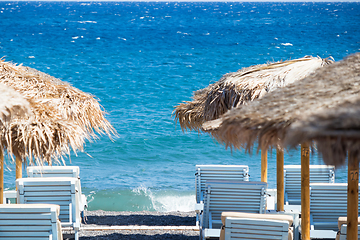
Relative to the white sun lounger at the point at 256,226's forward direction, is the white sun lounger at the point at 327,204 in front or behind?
in front

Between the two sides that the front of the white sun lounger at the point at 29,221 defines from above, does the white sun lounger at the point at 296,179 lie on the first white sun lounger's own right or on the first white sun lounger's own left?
on the first white sun lounger's own right

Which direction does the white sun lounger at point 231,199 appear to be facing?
away from the camera

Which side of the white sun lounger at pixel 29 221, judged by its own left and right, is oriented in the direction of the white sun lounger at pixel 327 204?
right

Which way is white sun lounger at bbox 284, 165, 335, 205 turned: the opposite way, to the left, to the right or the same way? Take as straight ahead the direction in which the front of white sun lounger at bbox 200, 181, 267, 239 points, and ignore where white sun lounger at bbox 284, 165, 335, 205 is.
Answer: the same way

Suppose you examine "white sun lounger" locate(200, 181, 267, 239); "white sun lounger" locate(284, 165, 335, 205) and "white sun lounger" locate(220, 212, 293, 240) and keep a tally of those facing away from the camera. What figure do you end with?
3

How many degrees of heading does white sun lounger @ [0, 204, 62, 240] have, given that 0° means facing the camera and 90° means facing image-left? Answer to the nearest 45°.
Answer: approximately 180°

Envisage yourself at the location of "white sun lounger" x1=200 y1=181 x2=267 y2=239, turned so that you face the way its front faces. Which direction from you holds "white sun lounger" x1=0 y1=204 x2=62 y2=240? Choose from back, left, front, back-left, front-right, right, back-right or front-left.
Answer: back-left

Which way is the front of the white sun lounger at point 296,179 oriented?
away from the camera

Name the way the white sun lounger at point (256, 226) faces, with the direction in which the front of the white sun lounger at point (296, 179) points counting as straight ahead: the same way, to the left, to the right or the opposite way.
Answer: the same way

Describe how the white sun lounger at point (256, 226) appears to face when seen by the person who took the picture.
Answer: facing away from the viewer

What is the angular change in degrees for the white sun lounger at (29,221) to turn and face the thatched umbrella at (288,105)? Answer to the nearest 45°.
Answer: approximately 135° to its right
